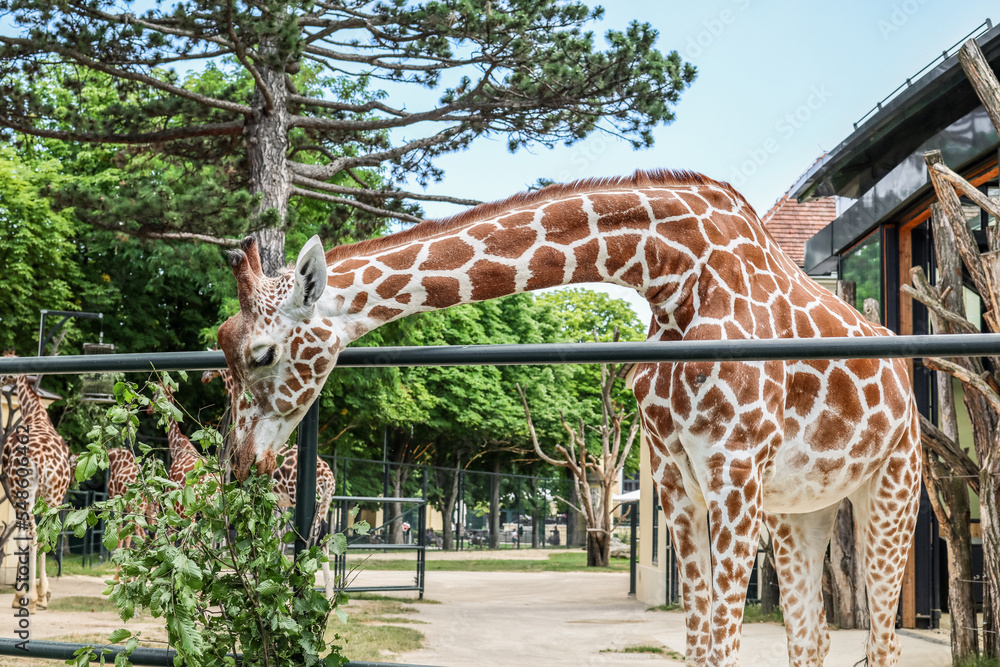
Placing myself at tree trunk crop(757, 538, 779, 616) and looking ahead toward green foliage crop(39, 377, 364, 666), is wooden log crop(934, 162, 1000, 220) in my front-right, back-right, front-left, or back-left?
front-left

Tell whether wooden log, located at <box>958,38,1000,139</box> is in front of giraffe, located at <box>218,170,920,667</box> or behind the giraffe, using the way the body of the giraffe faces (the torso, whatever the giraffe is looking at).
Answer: behind

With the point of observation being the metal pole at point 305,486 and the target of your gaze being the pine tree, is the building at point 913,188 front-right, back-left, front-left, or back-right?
front-right

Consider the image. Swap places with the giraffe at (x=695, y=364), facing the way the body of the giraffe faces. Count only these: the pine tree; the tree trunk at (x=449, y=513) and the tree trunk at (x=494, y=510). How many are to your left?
0

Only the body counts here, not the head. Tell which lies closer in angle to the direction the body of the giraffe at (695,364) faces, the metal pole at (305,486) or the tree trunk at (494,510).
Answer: the metal pole

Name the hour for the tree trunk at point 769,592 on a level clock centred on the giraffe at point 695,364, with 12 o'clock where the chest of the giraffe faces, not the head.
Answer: The tree trunk is roughly at 5 o'clock from the giraffe.

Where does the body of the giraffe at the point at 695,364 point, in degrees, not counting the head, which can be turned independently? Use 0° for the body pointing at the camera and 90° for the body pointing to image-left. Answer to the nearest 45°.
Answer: approximately 45°

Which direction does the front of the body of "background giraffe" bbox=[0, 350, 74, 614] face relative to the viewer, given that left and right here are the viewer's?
facing the viewer and to the left of the viewer

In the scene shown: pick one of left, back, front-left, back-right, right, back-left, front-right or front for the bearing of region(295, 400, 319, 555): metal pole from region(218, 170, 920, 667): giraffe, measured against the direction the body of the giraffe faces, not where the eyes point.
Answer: front

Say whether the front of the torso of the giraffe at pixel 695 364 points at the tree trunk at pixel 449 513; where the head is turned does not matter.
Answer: no

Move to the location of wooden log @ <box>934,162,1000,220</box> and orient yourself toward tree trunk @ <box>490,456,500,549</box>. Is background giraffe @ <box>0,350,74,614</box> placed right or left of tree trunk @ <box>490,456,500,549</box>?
left

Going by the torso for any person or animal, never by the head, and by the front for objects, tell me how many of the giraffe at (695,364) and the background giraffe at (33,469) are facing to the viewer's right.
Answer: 0

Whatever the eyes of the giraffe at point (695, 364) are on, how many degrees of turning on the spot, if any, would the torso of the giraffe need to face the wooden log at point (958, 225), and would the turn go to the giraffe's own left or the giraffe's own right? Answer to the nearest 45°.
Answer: approximately 180°

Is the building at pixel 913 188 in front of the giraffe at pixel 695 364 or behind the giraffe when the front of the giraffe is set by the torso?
behind

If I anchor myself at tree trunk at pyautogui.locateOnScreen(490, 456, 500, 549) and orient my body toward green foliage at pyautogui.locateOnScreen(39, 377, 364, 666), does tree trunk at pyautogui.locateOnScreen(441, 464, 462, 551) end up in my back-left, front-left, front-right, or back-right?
front-right

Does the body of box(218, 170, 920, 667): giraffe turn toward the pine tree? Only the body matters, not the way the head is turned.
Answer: no
